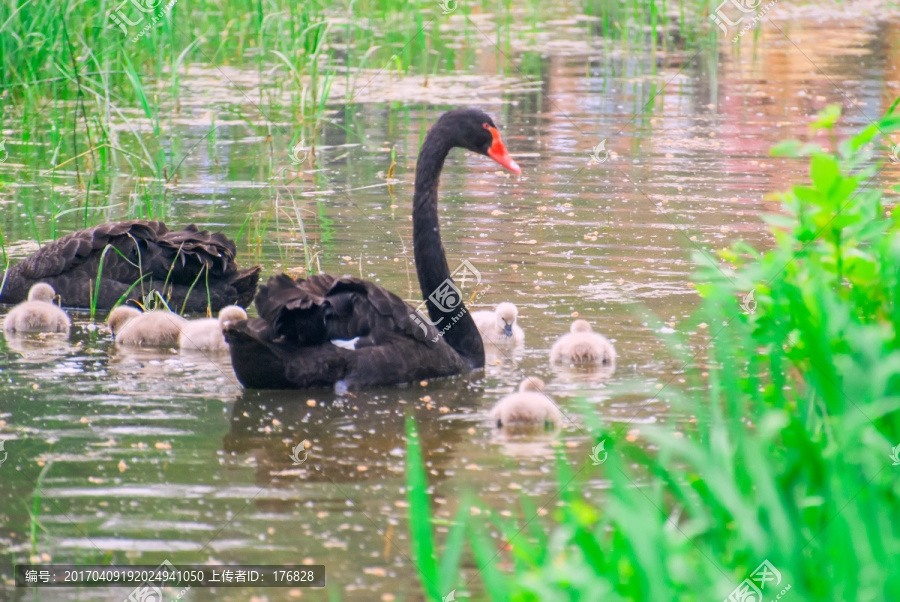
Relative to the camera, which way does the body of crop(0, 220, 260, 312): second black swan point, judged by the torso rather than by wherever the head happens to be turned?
to the viewer's left

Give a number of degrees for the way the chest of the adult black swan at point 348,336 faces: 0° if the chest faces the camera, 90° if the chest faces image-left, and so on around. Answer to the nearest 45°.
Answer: approximately 270°

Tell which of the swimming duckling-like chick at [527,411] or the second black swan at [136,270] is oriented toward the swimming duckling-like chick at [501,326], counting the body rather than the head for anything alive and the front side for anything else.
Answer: the swimming duckling-like chick at [527,411]

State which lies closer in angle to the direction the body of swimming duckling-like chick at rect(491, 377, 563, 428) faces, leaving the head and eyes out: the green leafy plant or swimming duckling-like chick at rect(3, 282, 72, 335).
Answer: the swimming duckling-like chick

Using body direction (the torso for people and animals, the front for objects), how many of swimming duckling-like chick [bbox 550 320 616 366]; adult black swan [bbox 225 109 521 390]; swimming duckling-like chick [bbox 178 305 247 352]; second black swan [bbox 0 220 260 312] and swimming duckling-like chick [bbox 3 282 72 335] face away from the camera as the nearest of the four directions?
2

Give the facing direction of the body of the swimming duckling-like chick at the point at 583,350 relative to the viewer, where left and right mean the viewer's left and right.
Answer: facing away from the viewer

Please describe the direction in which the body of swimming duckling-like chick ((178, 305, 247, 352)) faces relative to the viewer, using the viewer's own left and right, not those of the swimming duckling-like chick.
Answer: facing to the right of the viewer

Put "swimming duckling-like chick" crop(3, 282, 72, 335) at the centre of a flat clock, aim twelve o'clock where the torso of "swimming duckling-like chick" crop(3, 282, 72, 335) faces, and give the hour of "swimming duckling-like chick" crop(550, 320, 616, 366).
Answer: "swimming duckling-like chick" crop(550, 320, 616, 366) is roughly at 4 o'clock from "swimming duckling-like chick" crop(3, 282, 72, 335).

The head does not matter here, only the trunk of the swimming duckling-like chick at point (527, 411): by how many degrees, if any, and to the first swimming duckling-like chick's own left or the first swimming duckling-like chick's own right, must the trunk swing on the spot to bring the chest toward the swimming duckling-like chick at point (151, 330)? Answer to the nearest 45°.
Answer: approximately 45° to the first swimming duckling-like chick's own left

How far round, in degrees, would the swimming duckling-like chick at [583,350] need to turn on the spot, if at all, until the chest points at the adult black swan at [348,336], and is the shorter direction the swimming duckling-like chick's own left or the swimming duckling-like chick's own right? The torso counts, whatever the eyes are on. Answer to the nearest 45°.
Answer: approximately 90° to the swimming duckling-like chick's own left
